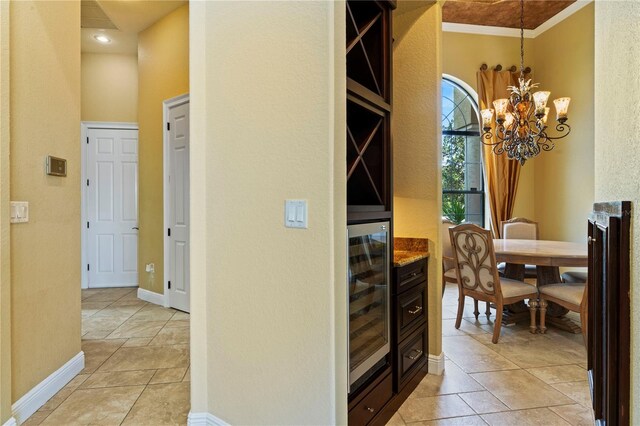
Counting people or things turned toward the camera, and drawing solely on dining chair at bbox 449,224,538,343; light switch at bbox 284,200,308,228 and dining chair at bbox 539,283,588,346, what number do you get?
1

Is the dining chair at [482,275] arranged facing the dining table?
yes

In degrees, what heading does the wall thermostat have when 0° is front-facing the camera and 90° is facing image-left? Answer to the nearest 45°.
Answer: approximately 315°

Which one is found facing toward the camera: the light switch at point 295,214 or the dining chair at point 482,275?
the light switch

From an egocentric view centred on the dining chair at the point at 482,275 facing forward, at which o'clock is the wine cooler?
The wine cooler is roughly at 5 o'clock from the dining chair.

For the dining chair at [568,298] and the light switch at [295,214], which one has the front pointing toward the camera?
the light switch

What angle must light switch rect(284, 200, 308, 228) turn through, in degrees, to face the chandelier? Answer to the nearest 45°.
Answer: approximately 135° to its left

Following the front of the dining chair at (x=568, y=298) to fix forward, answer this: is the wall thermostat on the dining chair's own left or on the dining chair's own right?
on the dining chair's own left

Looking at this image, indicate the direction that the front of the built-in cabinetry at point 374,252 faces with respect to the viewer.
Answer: facing the viewer and to the right of the viewer

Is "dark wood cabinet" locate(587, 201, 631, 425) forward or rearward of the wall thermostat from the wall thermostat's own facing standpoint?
forward

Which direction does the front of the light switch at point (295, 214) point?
toward the camera

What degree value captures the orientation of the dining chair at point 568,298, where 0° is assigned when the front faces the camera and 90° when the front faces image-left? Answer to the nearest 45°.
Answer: approximately 135°

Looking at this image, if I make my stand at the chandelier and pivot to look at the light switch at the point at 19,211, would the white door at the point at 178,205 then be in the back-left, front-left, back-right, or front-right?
front-right

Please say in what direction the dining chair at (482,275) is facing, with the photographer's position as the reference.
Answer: facing away from the viewer and to the right of the viewer
